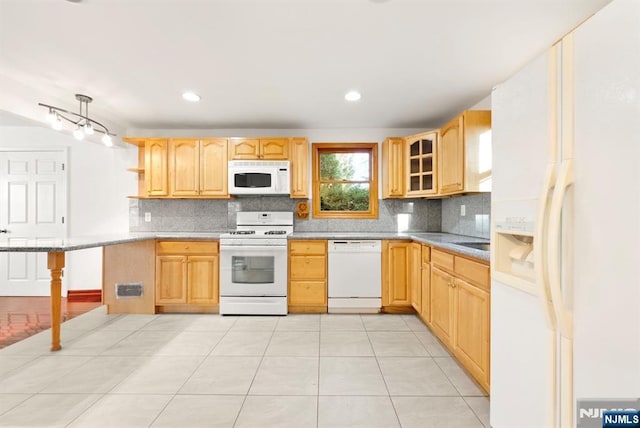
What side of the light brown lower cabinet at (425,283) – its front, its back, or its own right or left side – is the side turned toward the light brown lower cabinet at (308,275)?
front

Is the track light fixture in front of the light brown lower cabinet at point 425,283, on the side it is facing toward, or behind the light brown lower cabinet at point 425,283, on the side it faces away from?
in front

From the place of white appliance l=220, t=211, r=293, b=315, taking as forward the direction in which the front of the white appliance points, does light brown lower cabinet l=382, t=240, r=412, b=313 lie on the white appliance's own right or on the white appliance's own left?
on the white appliance's own left

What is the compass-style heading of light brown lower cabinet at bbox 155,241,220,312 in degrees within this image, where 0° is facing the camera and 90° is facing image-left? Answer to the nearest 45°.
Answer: approximately 0°

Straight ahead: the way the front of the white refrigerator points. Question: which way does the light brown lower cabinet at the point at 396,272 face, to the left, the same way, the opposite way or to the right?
to the left

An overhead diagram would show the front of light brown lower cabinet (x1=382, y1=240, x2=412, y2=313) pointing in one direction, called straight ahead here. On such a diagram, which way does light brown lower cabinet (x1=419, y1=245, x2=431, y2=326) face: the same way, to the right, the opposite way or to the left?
to the right

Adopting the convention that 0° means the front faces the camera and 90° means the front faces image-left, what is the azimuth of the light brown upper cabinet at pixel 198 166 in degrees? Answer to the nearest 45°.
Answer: approximately 0°

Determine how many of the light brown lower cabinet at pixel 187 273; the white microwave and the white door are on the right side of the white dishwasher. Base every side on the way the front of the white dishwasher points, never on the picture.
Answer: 3

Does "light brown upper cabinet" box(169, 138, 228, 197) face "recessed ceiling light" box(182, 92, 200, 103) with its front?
yes

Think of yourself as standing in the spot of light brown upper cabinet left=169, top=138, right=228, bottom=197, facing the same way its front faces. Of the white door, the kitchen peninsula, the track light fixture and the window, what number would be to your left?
1

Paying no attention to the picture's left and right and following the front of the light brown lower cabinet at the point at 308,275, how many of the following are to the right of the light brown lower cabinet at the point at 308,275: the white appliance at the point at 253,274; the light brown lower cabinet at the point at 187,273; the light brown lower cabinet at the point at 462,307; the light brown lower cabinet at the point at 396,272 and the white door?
3

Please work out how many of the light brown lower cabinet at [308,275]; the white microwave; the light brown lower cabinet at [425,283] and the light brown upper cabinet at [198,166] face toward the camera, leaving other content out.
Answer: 3

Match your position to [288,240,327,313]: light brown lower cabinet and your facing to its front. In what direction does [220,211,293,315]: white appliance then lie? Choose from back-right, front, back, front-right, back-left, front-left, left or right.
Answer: right
